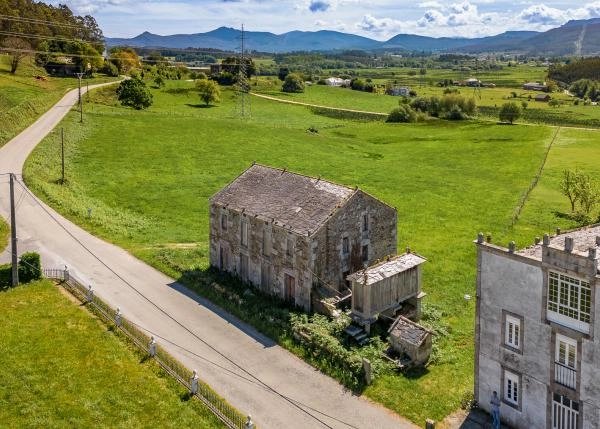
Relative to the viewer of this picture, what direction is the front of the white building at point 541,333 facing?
facing the viewer and to the left of the viewer

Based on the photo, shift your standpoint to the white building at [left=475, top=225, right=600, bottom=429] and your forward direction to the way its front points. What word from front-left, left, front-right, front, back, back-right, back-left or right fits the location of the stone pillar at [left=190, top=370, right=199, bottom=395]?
front-right

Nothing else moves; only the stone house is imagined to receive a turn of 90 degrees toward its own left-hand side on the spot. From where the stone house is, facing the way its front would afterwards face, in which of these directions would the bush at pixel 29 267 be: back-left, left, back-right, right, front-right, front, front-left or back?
back-right

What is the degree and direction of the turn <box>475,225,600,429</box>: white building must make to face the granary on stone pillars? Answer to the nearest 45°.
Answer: approximately 90° to its right

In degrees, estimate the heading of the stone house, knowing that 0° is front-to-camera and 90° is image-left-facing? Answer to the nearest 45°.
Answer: approximately 45°

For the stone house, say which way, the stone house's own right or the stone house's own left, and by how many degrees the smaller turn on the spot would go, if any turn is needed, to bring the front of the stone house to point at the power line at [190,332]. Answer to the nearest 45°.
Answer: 0° — it already faces it

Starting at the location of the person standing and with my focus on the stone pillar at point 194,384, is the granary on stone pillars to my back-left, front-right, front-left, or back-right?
front-right

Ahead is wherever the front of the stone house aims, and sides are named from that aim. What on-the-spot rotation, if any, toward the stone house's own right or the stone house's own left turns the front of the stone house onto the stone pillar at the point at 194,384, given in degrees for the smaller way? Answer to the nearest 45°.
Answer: approximately 45° to the stone house's own left

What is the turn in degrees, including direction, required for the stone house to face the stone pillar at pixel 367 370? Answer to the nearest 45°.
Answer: approximately 45° to its left

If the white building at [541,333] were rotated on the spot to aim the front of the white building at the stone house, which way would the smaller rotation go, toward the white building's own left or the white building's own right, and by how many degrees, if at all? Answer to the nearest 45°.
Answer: approximately 90° to the white building's own right

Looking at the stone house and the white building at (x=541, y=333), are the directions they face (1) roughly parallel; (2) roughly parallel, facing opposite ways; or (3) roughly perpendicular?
roughly parallel

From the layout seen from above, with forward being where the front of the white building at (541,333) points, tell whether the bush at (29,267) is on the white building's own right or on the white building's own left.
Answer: on the white building's own right

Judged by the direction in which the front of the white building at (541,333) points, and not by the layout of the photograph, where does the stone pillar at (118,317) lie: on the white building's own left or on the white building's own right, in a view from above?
on the white building's own right

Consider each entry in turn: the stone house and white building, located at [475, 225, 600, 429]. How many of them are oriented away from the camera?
0

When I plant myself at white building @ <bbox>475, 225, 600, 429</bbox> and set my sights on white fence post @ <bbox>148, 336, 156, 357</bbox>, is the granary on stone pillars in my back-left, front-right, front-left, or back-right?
front-right
